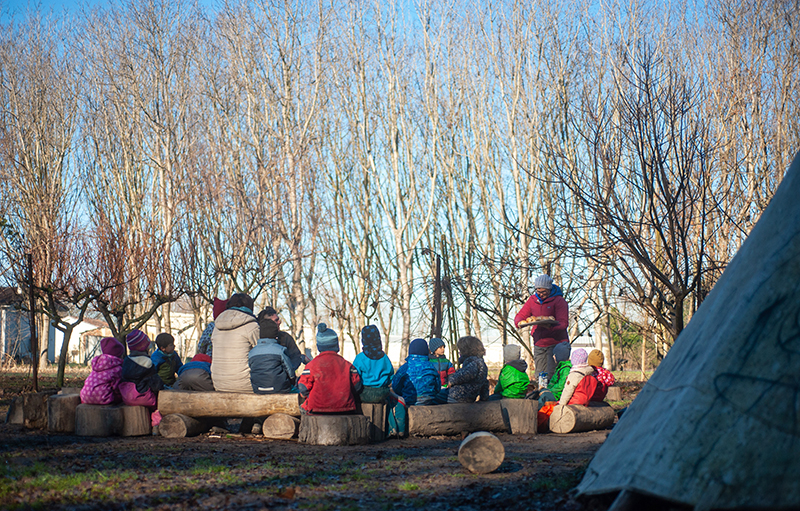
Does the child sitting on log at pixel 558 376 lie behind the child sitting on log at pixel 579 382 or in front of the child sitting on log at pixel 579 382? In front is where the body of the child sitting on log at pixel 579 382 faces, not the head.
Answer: in front

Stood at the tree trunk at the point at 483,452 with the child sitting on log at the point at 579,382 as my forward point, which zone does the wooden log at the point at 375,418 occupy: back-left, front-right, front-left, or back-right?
front-left

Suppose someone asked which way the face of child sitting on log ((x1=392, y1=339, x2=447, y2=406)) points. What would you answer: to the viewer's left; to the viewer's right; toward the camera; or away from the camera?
away from the camera

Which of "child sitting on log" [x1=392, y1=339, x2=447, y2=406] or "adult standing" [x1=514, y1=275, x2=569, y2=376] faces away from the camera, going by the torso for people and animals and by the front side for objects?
the child sitting on log

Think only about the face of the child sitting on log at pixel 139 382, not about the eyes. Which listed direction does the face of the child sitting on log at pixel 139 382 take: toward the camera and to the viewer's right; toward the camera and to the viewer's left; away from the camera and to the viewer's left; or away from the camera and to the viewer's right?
away from the camera and to the viewer's right

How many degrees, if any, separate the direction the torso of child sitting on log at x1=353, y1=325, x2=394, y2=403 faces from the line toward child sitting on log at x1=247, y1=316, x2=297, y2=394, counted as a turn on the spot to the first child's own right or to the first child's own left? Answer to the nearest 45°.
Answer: approximately 90° to the first child's own left

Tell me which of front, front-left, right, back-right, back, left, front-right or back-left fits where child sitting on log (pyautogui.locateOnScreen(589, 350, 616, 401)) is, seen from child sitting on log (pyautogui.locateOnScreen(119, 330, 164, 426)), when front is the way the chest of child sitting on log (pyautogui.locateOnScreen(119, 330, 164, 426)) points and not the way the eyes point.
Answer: front-right

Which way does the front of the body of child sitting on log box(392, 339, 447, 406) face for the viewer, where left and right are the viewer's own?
facing away from the viewer

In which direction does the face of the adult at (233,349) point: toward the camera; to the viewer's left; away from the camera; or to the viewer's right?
away from the camera

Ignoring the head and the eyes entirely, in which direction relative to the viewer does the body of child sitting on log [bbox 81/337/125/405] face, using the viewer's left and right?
facing away from the viewer and to the right of the viewer

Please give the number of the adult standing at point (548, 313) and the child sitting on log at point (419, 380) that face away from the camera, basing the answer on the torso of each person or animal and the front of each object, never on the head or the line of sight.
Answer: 1

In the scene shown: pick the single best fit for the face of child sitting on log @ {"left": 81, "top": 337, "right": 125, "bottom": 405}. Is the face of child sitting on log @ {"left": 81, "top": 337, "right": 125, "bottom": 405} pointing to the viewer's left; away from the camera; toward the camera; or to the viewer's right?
away from the camera

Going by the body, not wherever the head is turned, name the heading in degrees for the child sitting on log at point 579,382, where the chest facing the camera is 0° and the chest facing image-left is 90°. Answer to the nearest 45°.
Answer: approximately 135°

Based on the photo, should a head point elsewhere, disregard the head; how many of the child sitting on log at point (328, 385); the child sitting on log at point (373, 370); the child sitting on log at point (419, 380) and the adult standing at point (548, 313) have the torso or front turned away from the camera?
3

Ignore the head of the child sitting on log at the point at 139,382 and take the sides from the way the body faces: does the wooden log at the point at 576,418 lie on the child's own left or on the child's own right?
on the child's own right

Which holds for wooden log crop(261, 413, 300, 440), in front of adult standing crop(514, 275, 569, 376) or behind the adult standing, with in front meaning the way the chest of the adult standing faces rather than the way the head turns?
in front

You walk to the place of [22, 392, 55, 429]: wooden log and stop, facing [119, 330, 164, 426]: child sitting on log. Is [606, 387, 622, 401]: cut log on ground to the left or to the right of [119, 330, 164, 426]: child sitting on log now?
left
